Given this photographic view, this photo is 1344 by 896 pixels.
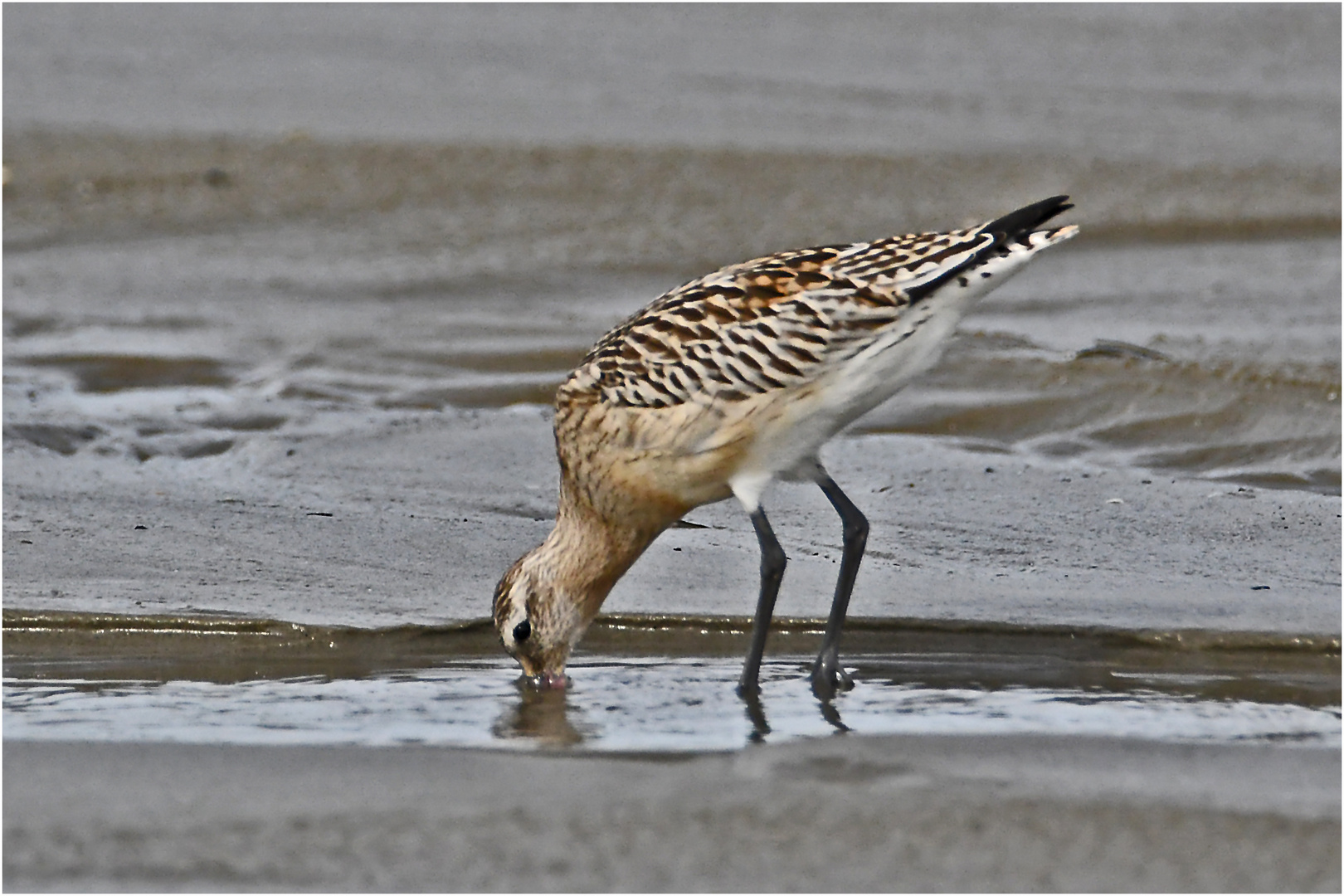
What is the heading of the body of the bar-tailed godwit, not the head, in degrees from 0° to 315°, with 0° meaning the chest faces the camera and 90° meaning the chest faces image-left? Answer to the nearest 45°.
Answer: approximately 90°
